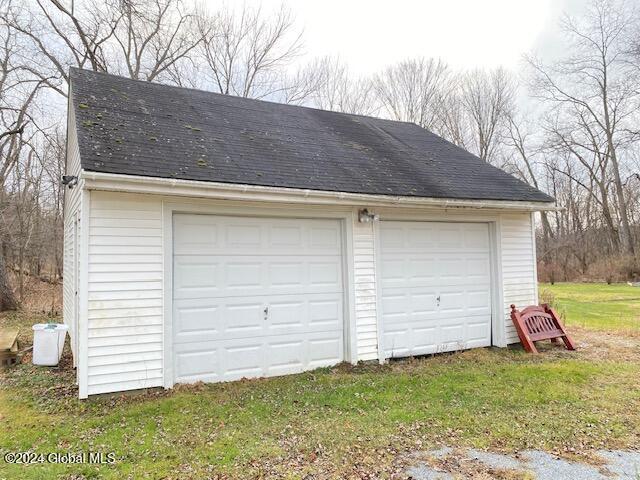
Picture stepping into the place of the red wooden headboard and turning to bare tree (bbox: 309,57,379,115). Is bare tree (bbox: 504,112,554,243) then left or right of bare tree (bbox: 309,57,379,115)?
right

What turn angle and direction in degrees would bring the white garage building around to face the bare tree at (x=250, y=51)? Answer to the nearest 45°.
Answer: approximately 135° to its left

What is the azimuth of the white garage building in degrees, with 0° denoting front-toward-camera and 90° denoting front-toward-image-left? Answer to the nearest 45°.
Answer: approximately 315°

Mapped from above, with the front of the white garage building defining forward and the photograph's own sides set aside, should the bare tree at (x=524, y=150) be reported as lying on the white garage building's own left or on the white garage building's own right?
on the white garage building's own left

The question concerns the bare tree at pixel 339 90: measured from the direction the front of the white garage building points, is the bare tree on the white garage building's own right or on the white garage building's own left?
on the white garage building's own left

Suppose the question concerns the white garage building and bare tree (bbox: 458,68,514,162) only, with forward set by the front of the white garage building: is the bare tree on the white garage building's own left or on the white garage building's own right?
on the white garage building's own left

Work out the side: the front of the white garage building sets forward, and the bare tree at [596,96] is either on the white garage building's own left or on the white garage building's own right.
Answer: on the white garage building's own left
